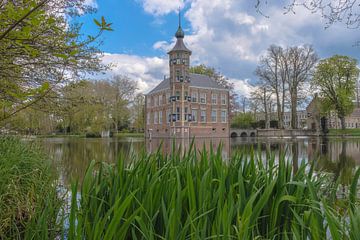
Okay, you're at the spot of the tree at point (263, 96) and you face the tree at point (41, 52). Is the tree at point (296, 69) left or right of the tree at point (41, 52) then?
left

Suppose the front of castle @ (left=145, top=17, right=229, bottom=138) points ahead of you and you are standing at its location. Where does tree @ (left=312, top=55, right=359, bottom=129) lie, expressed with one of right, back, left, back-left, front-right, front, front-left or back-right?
front-left

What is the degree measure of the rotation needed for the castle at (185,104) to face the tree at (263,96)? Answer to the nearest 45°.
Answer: approximately 45° to its left

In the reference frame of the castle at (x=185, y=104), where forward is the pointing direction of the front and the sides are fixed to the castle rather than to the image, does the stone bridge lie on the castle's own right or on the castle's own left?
on the castle's own left

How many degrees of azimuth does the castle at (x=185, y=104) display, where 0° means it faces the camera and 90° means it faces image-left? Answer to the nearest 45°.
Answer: approximately 315°

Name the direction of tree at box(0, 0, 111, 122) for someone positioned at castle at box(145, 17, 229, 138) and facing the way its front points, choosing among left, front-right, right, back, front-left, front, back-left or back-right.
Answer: front-right
